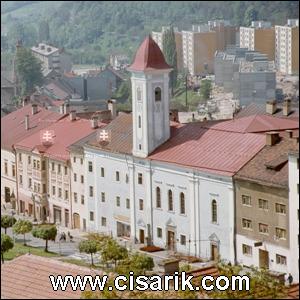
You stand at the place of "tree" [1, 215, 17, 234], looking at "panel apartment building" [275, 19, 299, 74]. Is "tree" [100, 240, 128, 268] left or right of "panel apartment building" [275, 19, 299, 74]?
right

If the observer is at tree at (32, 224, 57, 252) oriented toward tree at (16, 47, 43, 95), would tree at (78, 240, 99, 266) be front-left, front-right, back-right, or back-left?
back-right

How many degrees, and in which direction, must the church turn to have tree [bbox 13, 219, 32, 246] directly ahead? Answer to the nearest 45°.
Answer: approximately 45° to its right

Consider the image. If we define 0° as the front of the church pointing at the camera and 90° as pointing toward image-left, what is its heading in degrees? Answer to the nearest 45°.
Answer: approximately 45°

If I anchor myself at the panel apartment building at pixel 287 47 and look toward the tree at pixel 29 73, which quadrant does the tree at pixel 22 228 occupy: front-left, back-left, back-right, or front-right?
front-left
